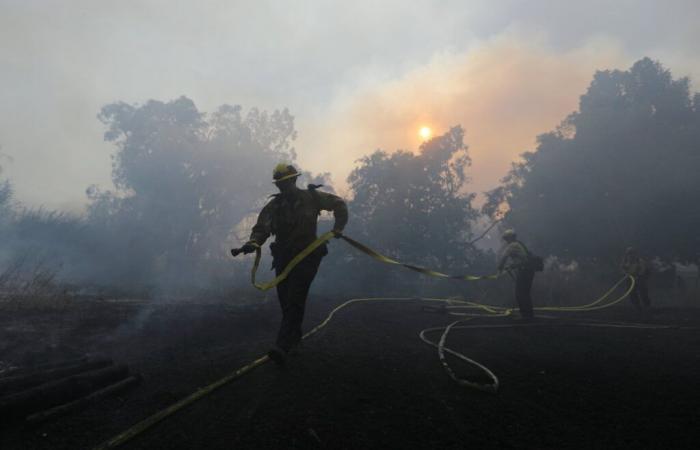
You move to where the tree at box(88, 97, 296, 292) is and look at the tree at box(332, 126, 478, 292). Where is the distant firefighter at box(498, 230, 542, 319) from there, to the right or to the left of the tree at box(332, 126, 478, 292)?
right

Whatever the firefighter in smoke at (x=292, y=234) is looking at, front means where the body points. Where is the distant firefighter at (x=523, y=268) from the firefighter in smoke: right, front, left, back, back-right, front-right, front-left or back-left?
back

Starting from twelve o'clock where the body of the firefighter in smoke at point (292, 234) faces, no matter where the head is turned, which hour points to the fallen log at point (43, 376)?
The fallen log is roughly at 1 o'clock from the firefighter in smoke.

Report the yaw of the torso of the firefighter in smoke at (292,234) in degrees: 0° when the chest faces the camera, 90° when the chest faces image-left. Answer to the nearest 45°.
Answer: approximately 45°

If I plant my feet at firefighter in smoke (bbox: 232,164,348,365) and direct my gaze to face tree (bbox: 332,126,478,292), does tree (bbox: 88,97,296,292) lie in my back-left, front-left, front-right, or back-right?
front-left

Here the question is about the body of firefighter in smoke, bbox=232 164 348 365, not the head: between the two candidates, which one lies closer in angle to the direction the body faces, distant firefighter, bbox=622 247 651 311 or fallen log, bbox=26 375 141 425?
the fallen log
